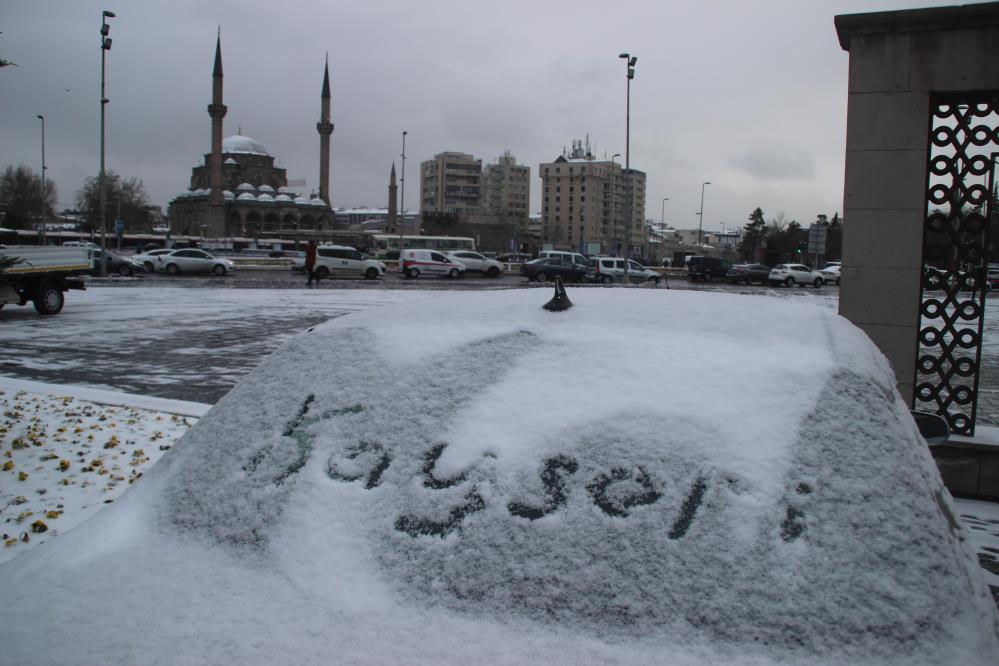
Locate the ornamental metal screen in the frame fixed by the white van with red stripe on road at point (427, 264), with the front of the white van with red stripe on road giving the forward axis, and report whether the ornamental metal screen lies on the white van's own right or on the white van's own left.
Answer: on the white van's own right

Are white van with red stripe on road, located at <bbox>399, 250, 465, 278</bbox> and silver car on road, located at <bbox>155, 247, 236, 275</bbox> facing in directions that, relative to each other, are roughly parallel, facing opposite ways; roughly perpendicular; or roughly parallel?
roughly parallel

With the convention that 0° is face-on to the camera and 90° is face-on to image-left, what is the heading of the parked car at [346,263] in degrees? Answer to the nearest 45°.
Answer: approximately 270°

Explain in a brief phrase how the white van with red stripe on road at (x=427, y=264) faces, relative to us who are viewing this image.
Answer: facing to the right of the viewer

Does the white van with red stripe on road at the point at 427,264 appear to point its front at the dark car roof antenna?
no

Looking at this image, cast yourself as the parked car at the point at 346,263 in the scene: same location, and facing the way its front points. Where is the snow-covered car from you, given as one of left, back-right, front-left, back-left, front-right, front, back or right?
right

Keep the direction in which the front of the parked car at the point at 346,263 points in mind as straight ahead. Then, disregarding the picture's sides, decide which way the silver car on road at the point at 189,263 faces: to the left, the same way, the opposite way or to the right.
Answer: the same way

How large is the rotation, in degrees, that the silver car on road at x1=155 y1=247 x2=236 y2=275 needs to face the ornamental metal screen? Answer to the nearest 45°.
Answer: approximately 90° to its right

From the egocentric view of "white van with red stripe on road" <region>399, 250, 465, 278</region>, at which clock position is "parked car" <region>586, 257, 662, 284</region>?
"parked car" <region>586, 257, 662, 284</region> is roughly at 12 o'clock from "white van with red stripe on road" <region>399, 250, 465, 278</region>.

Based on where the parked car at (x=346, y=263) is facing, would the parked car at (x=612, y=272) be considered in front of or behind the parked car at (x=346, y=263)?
in front

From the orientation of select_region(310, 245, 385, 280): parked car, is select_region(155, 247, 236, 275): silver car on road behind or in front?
behind

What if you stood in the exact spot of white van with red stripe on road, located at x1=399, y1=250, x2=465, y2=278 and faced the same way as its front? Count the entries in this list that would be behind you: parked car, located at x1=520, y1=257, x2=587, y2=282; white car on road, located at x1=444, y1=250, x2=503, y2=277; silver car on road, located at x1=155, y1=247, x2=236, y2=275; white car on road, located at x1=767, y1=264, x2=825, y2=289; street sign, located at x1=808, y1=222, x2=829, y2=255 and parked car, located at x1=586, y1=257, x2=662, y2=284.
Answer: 1

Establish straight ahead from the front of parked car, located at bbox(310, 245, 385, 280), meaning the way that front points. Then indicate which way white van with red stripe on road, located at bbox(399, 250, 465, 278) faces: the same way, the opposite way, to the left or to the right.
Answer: the same way

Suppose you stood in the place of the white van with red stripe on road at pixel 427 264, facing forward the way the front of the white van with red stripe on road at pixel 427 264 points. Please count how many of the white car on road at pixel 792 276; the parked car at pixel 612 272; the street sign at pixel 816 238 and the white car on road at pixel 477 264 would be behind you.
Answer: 0
